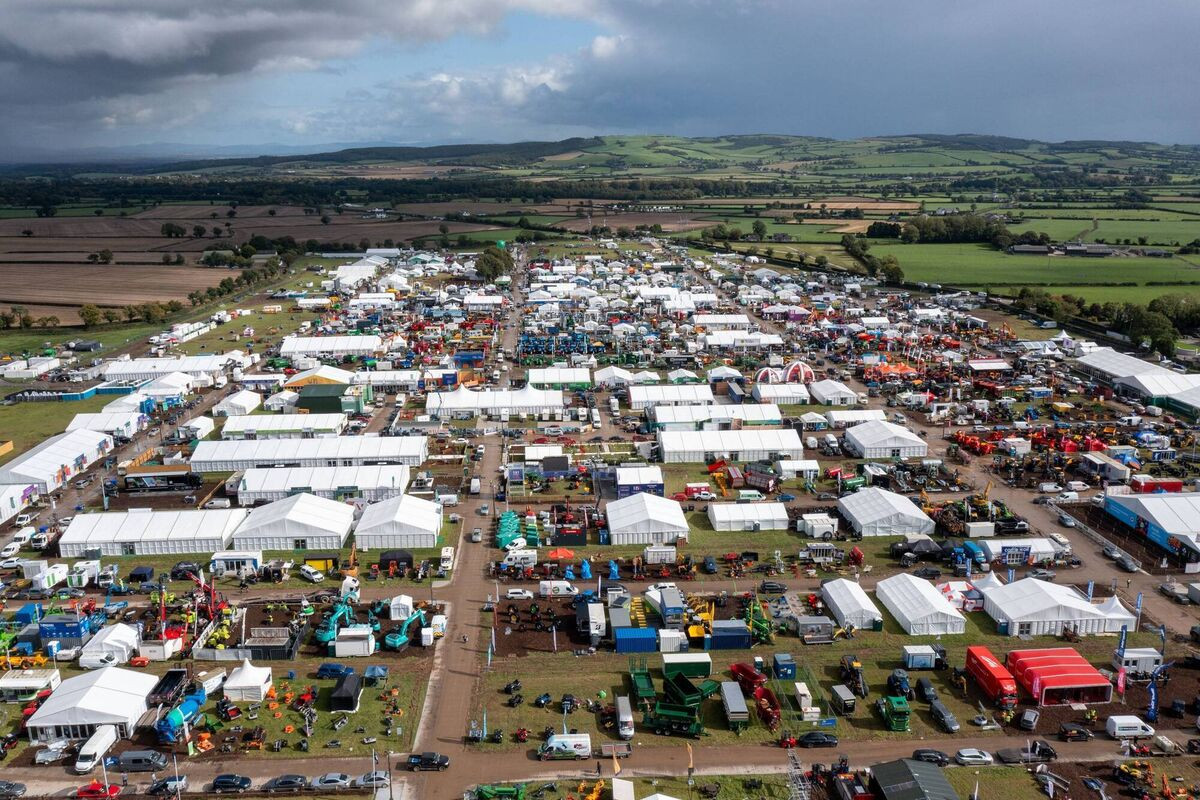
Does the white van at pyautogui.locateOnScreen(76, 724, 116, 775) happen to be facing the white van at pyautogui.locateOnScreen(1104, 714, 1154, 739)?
no

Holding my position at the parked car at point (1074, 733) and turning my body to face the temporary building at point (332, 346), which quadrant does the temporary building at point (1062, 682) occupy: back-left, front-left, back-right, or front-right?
front-right

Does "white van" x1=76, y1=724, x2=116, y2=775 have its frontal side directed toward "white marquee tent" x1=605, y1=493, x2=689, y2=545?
no

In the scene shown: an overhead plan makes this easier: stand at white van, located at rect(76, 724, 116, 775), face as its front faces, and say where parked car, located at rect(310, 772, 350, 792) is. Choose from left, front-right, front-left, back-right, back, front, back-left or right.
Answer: left

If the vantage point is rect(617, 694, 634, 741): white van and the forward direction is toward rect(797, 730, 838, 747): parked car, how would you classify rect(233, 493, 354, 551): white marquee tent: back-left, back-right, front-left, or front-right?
back-left

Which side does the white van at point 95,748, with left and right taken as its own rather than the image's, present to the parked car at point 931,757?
left

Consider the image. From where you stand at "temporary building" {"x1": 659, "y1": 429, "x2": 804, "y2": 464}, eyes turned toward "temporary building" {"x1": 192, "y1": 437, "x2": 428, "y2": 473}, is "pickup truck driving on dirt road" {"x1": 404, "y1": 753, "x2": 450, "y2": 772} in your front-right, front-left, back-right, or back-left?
front-left

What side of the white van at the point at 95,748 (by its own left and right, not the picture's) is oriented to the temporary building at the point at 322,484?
back

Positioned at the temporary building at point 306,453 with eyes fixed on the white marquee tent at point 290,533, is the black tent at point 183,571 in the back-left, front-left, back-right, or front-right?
front-right

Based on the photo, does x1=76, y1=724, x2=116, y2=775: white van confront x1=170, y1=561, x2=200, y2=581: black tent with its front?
no

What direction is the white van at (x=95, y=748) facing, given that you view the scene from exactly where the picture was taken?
facing the viewer and to the left of the viewer

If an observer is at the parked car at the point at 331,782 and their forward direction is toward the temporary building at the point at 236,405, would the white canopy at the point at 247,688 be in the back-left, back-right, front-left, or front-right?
front-left

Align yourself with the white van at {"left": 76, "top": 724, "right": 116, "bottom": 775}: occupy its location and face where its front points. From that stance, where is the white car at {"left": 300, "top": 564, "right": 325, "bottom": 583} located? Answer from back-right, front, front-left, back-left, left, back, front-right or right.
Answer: back

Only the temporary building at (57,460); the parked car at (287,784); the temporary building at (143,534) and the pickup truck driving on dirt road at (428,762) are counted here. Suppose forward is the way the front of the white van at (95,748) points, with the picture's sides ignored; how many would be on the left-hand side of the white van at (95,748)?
2
